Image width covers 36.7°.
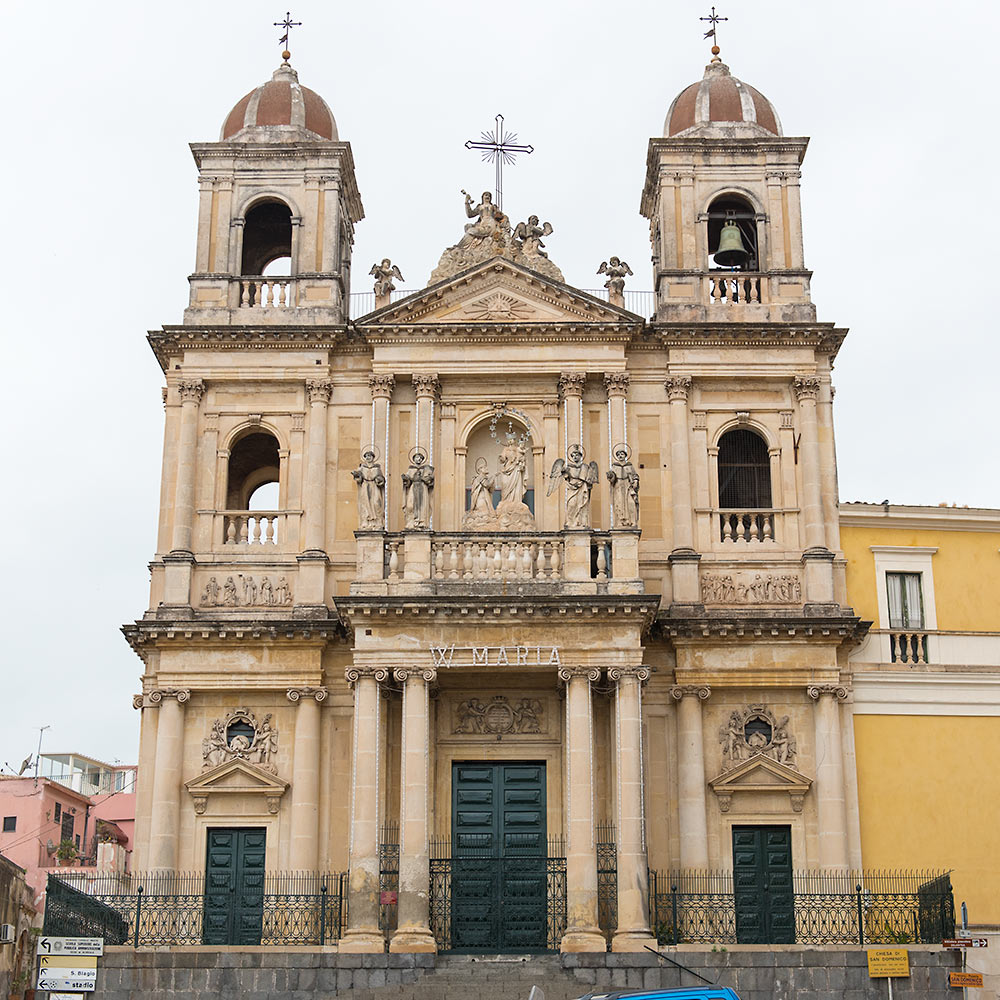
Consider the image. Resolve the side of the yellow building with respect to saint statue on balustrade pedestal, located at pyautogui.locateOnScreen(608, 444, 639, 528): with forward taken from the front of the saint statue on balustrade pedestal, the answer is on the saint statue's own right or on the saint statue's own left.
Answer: on the saint statue's own left

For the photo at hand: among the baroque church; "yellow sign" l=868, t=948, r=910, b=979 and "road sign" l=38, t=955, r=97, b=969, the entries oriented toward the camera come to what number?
3

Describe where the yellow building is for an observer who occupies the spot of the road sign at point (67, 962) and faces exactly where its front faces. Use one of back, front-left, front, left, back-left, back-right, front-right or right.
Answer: left

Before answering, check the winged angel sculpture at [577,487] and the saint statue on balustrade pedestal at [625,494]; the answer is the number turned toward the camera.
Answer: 2

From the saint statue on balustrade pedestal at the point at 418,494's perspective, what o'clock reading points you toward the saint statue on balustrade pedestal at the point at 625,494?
the saint statue on balustrade pedestal at the point at 625,494 is roughly at 9 o'clock from the saint statue on balustrade pedestal at the point at 418,494.

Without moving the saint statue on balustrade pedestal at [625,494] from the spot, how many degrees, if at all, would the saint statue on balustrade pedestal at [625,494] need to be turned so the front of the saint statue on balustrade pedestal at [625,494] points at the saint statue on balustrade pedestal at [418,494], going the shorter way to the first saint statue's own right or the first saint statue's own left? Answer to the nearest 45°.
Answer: approximately 90° to the first saint statue's own right

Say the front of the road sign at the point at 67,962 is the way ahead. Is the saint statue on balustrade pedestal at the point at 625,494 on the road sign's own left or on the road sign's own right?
on the road sign's own left

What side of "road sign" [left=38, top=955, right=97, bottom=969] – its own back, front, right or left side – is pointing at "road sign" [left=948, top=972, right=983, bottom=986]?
left
